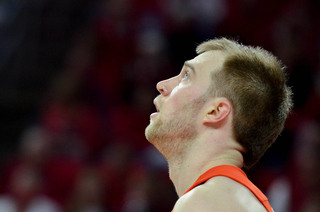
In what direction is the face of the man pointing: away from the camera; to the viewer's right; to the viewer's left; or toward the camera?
to the viewer's left

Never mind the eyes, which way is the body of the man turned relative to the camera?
to the viewer's left
